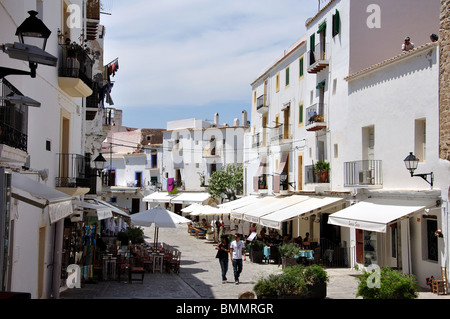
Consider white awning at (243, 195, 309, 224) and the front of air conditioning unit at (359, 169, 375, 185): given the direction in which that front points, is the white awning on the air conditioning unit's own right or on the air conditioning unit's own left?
on the air conditioning unit's own right

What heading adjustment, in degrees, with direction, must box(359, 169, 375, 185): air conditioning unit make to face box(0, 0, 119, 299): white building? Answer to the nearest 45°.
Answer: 0° — it already faces it

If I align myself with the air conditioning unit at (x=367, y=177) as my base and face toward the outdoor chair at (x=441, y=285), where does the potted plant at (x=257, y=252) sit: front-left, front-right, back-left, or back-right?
back-right

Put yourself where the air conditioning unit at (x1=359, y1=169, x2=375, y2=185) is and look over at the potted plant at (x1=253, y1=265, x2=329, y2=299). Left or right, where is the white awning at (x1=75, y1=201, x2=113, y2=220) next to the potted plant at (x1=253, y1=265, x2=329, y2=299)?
right

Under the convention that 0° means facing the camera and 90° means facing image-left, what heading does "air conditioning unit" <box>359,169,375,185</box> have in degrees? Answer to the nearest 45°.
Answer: approximately 45°

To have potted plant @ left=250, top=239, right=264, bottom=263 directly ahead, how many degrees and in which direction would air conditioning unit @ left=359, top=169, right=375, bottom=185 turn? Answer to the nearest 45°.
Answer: approximately 90° to its right

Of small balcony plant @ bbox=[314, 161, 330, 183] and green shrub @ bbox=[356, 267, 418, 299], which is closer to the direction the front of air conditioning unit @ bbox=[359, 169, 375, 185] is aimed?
the green shrub

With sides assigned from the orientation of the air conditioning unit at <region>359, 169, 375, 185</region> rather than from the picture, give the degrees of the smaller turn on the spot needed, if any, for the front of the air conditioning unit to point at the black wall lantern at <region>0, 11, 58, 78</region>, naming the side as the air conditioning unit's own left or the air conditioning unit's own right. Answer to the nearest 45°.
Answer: approximately 45° to the air conditioning unit's own left
